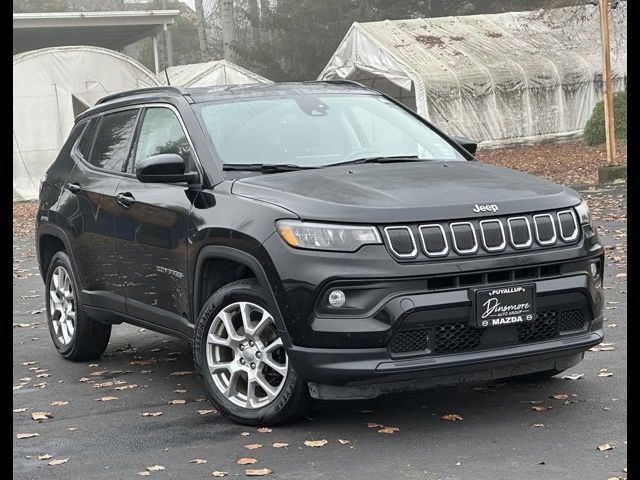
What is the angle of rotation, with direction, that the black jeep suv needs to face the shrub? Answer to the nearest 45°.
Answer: approximately 135° to its left

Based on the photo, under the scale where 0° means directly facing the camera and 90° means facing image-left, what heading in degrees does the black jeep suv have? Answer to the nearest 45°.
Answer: approximately 315°

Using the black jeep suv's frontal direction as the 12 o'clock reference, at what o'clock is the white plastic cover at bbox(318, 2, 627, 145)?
The white plastic cover is roughly at 8 o'clock from the black jeep suv.

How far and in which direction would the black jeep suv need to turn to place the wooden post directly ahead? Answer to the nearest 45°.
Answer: approximately 135° to its left

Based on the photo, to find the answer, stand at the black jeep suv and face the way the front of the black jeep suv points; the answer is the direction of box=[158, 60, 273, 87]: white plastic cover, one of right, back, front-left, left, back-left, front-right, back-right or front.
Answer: back-left

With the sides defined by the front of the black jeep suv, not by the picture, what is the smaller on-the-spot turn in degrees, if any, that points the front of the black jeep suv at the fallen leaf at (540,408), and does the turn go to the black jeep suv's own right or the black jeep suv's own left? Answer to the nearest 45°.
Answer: approximately 45° to the black jeep suv's own left
